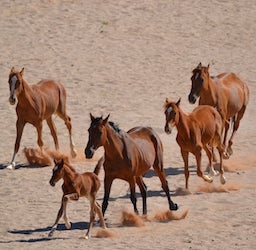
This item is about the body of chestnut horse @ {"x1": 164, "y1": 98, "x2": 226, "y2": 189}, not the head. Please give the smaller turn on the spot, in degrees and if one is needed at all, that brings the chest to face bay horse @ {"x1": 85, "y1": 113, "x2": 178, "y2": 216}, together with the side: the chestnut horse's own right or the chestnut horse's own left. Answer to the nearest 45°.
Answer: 0° — it already faces it

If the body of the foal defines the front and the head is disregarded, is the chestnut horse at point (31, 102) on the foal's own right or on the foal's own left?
on the foal's own right

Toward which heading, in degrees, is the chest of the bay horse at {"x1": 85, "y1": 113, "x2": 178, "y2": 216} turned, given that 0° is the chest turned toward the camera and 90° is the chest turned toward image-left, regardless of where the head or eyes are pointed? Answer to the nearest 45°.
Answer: approximately 45°

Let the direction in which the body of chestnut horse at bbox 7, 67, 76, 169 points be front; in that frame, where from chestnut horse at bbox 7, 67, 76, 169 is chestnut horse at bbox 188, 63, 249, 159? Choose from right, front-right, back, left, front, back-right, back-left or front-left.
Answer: back-left

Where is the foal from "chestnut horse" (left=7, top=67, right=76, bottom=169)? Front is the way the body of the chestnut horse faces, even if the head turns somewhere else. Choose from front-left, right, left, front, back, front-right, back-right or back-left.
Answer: front-left

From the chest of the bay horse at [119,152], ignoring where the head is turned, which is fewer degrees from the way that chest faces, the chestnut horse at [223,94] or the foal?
the foal
